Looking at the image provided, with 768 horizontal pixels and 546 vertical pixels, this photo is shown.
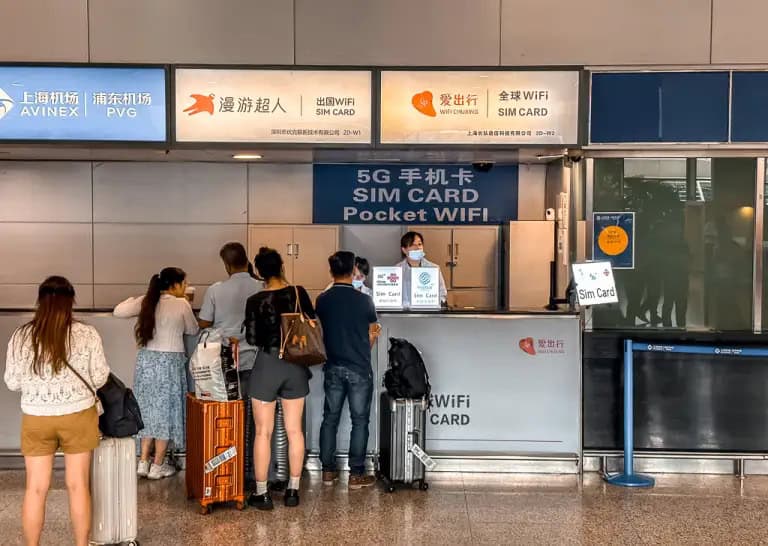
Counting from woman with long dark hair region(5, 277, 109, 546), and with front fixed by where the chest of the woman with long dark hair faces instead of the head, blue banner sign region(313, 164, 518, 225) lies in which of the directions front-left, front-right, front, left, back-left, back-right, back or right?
front-right

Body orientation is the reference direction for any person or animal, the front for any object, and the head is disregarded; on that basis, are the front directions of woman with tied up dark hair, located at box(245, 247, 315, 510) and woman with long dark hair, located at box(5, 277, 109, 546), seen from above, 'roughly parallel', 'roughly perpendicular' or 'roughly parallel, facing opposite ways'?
roughly parallel

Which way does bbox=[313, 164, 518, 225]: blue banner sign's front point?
toward the camera

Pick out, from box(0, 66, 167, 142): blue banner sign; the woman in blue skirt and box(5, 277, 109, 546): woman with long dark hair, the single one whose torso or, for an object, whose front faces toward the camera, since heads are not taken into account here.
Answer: the blue banner sign

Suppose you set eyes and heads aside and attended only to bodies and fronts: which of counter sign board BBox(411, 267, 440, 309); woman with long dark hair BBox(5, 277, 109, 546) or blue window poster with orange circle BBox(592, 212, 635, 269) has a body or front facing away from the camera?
the woman with long dark hair

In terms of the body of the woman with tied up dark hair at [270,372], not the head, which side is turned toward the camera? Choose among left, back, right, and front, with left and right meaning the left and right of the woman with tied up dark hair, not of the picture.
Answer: back

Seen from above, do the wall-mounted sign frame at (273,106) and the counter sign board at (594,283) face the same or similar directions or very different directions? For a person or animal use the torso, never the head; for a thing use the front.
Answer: same or similar directions

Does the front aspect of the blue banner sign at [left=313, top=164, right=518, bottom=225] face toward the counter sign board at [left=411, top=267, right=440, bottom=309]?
yes

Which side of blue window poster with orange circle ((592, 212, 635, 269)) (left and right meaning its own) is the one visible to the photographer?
front

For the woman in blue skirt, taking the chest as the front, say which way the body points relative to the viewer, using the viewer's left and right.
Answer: facing away from the viewer and to the right of the viewer

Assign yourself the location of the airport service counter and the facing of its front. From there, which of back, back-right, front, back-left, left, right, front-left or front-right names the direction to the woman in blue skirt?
right

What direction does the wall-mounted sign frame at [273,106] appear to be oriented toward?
toward the camera

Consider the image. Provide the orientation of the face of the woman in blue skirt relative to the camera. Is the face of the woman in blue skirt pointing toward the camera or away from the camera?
away from the camera

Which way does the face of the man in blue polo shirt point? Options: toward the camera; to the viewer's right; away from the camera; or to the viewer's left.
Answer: away from the camera

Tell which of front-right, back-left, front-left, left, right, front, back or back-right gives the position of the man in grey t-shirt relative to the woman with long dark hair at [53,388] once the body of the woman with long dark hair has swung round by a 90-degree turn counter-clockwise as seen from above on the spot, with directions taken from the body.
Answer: back-right

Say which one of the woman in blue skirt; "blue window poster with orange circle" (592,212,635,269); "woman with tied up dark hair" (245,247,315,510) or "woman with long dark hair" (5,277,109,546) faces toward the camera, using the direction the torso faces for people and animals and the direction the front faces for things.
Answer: the blue window poster with orange circle
